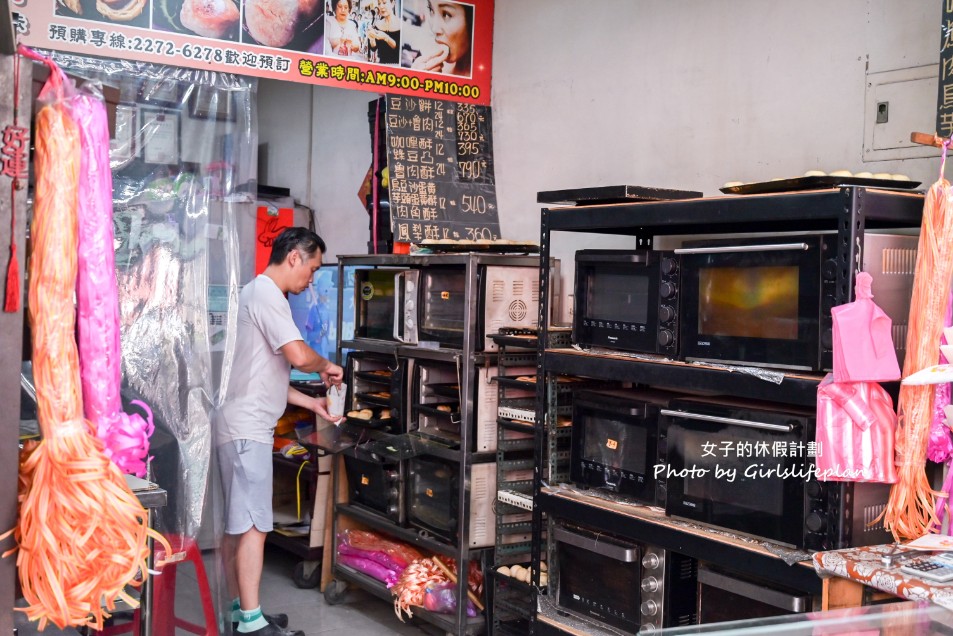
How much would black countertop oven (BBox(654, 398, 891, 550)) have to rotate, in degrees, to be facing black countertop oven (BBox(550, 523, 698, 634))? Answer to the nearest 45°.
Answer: approximately 90° to its right

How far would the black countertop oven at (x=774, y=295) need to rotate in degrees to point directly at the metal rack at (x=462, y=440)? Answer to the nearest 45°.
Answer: approximately 90° to its right

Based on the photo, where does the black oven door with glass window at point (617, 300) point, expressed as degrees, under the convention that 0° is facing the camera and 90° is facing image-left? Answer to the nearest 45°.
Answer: approximately 45°

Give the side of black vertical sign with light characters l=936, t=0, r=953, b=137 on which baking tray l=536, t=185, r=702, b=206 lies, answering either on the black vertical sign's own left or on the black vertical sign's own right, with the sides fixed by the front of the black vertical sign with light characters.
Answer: on the black vertical sign's own right

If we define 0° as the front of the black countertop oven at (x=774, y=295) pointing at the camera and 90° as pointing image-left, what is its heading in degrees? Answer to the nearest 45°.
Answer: approximately 45°

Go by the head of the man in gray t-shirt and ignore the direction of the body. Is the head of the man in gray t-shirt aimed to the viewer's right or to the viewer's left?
to the viewer's right

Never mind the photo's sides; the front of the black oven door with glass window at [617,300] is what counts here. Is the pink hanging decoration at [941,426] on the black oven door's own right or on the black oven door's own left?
on the black oven door's own left
